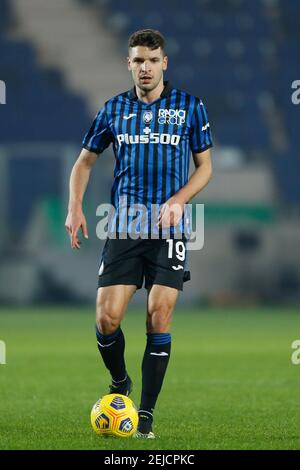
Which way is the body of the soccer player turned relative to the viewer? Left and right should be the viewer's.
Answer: facing the viewer

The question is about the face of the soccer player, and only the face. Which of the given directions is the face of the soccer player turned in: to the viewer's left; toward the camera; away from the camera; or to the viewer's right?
toward the camera
